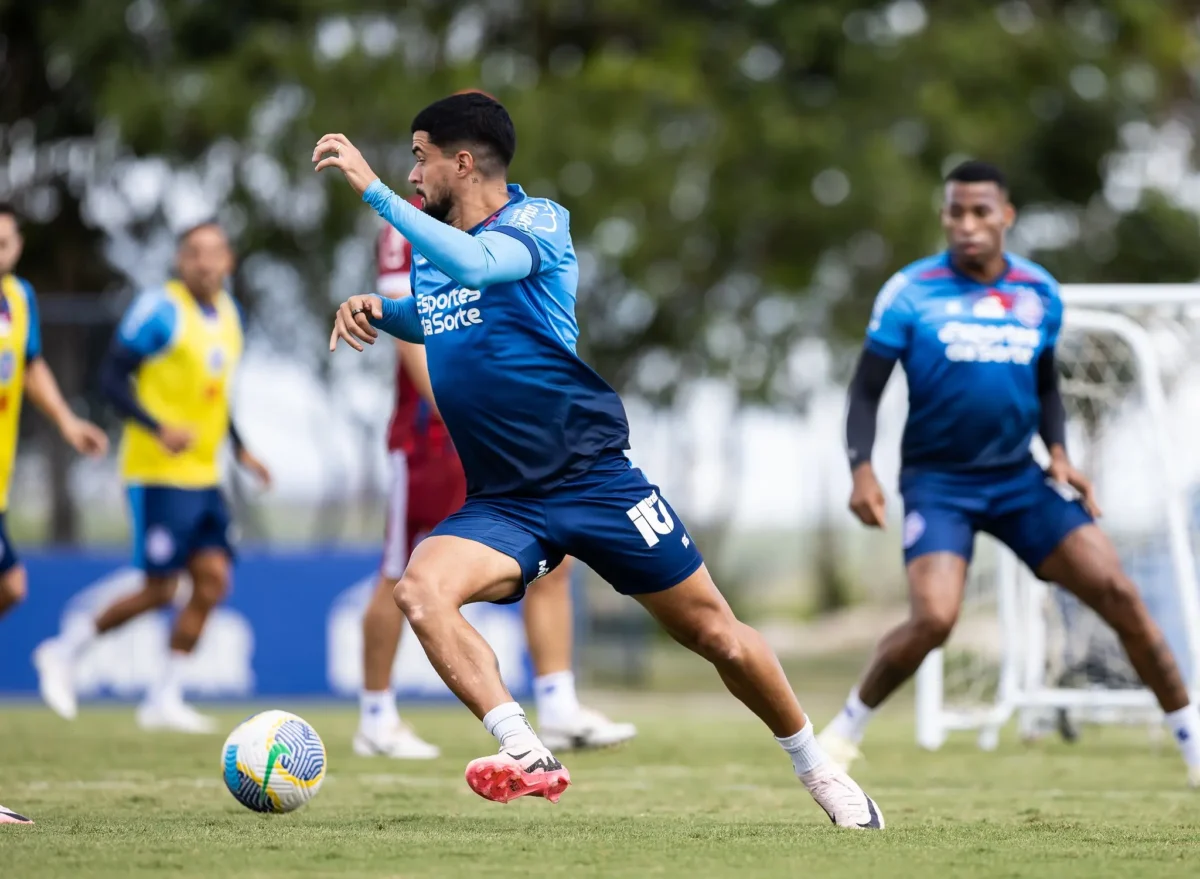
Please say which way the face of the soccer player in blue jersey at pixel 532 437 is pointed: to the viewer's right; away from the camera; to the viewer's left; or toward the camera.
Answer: to the viewer's left

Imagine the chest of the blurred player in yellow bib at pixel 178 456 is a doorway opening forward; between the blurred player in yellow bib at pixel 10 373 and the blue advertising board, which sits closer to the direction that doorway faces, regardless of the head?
the blurred player in yellow bib

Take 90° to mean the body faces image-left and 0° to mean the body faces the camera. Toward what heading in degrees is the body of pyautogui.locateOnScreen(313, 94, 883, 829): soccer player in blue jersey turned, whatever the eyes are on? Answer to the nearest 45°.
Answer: approximately 45°

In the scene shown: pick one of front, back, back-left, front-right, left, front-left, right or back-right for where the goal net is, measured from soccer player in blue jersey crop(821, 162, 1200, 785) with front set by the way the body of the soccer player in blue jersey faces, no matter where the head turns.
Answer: back

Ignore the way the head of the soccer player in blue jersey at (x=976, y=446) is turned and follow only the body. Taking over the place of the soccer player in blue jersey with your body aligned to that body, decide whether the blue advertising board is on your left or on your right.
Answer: on your right

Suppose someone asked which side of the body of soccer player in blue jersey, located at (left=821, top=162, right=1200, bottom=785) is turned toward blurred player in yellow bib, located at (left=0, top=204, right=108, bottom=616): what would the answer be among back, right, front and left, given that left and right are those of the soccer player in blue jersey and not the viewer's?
right
